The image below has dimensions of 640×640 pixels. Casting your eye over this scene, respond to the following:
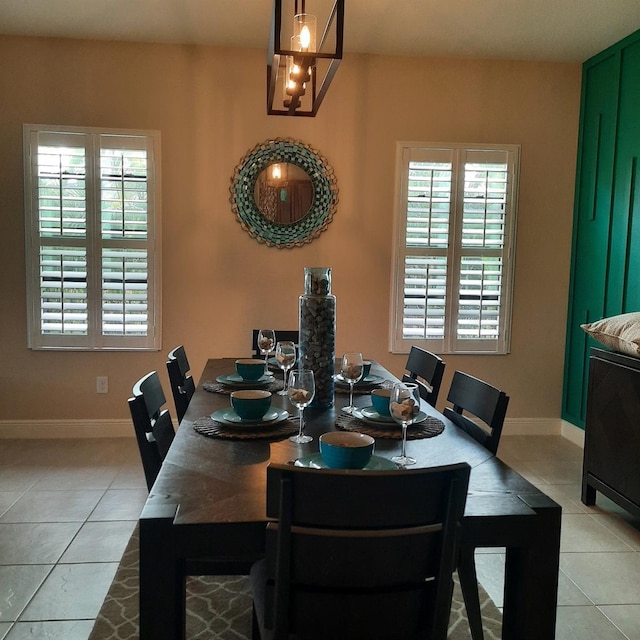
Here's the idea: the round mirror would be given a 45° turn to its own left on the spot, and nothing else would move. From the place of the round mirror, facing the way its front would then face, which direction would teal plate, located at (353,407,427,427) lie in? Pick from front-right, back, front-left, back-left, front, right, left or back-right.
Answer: front-right

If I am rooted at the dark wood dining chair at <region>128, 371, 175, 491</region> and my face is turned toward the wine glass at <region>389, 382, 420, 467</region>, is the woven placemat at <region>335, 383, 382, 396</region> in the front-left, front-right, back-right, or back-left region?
front-left

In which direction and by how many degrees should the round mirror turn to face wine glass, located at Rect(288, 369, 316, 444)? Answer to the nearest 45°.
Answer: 0° — it already faces it

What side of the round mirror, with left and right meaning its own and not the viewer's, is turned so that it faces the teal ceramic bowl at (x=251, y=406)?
front

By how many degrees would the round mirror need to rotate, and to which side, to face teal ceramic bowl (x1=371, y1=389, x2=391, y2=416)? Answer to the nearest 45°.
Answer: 0° — it already faces it

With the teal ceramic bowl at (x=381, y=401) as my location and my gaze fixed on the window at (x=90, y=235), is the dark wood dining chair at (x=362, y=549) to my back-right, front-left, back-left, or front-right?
back-left

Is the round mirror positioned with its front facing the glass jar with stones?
yes

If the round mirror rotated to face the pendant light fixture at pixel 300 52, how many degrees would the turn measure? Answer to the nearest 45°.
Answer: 0° — it already faces it

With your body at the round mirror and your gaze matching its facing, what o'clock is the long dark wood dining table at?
The long dark wood dining table is roughly at 12 o'clock from the round mirror.

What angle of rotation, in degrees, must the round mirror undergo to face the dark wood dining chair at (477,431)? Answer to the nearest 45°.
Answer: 0° — it already faces it

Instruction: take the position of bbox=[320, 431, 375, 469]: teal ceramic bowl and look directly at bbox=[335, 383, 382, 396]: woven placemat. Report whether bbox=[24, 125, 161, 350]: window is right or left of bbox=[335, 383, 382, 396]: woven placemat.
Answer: left

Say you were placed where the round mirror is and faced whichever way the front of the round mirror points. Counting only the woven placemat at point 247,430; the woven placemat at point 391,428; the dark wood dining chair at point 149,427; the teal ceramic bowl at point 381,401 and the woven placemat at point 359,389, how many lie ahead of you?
5

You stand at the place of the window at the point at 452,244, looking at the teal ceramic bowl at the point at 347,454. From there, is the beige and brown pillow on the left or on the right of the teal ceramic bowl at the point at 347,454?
left

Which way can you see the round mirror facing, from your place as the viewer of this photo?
facing the viewer

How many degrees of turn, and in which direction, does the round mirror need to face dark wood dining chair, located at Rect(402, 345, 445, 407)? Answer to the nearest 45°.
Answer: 0° — it already faces it

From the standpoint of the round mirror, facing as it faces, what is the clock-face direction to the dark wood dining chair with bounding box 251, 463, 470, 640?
The dark wood dining chair is roughly at 12 o'clock from the round mirror.

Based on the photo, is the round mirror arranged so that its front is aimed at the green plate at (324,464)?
yes
